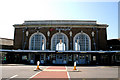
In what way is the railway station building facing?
toward the camera
